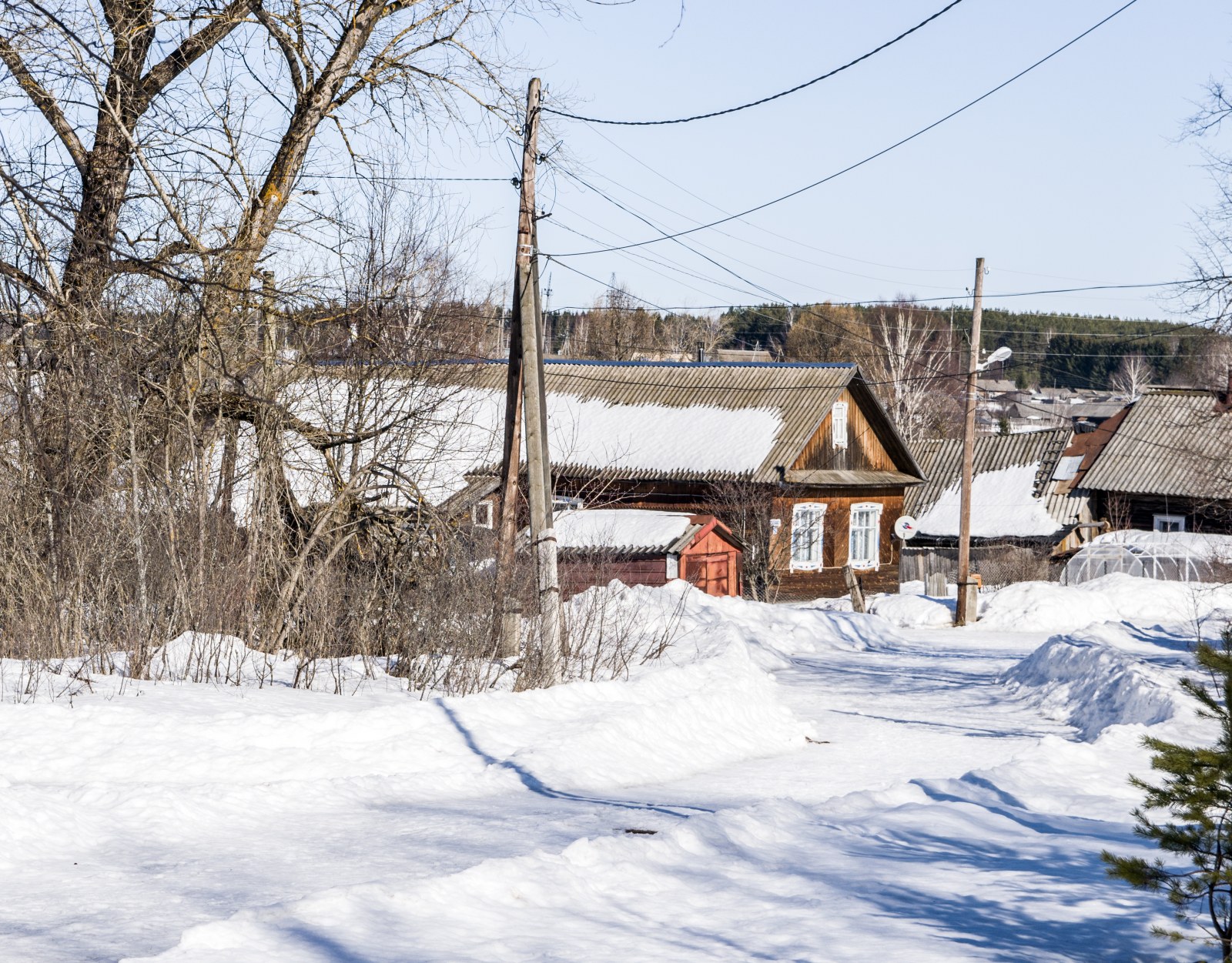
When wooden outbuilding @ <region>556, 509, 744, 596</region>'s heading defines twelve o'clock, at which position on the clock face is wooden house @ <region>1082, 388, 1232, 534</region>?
wooden house @ <region>1082, 388, 1232, 534</region> is roughly at 9 o'clock from wooden outbuilding @ <region>556, 509, 744, 596</region>.

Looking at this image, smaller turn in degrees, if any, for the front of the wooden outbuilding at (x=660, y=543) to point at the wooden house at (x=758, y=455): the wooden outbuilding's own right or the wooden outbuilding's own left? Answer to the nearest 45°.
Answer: approximately 135° to the wooden outbuilding's own left

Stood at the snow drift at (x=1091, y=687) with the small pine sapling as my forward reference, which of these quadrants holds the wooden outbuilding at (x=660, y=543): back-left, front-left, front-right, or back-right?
back-right

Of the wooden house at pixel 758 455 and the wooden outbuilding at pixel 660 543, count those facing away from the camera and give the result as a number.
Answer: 0

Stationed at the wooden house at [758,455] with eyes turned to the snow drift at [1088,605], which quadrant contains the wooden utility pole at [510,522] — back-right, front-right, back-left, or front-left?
front-right

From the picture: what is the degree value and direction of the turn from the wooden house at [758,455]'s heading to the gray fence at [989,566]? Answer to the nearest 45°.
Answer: approximately 45° to its left

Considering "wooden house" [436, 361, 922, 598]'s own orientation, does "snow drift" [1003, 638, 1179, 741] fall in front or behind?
in front

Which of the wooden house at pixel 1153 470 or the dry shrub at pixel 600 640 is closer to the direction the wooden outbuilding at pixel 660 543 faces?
the dry shrub

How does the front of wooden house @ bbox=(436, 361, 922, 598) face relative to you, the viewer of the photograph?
facing the viewer and to the right of the viewer

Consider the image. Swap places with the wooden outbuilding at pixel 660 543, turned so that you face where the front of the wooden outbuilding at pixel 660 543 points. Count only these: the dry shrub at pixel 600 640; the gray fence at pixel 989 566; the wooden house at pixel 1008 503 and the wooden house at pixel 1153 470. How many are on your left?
3

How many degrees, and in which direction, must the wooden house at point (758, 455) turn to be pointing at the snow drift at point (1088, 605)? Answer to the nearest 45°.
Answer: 0° — it already faces it

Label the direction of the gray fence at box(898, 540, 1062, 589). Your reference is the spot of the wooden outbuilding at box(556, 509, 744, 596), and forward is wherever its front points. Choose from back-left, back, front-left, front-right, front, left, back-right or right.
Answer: left

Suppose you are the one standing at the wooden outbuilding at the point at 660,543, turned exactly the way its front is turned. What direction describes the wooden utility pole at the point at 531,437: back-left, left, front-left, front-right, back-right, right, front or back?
front-right

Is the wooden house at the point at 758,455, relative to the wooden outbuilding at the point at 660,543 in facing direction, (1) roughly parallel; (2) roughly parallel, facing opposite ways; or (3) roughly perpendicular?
roughly parallel

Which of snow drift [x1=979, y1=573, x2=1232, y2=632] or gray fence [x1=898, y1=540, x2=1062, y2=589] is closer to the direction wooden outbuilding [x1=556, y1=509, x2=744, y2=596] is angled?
the snow drift

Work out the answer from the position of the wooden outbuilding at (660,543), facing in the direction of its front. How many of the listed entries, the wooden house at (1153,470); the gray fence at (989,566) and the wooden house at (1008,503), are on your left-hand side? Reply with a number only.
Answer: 3
